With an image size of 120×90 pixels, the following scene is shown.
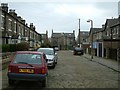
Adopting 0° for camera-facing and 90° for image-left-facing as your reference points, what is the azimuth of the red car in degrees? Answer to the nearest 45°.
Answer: approximately 180°
